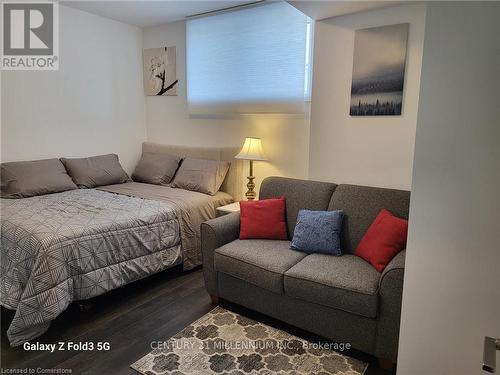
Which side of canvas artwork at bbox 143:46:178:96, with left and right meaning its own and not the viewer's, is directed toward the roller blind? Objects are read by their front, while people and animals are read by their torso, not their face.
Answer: left

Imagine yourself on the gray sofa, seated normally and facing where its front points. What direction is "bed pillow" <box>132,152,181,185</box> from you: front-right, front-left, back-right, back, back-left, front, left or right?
right

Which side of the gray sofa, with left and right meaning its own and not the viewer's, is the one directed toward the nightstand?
right

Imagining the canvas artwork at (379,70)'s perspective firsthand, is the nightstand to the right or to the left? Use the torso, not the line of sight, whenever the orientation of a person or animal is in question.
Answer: on its right

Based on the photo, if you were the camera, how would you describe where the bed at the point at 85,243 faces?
facing the viewer and to the left of the viewer

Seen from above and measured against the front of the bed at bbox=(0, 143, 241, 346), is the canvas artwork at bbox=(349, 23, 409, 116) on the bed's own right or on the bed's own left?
on the bed's own left

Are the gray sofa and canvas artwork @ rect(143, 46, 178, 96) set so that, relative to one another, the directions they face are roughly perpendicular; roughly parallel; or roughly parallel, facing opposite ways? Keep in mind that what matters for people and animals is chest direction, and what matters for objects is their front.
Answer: roughly parallel

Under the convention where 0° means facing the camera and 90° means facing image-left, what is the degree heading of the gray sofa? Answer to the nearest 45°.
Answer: approximately 45°

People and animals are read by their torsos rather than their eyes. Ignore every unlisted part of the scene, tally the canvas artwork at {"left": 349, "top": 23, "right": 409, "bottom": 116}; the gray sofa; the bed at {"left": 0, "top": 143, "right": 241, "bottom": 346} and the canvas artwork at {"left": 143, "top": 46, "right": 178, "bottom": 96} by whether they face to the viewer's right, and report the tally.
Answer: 0

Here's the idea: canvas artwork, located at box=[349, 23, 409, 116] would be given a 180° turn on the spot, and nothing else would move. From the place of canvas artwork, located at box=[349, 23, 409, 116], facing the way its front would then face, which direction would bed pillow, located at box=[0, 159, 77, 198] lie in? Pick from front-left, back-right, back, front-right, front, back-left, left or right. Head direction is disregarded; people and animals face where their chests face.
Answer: back-left

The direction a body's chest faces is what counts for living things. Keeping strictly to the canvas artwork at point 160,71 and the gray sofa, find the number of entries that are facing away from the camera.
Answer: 0

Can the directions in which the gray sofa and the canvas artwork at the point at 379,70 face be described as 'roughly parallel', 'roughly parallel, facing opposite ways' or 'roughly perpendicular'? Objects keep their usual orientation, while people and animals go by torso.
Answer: roughly parallel
